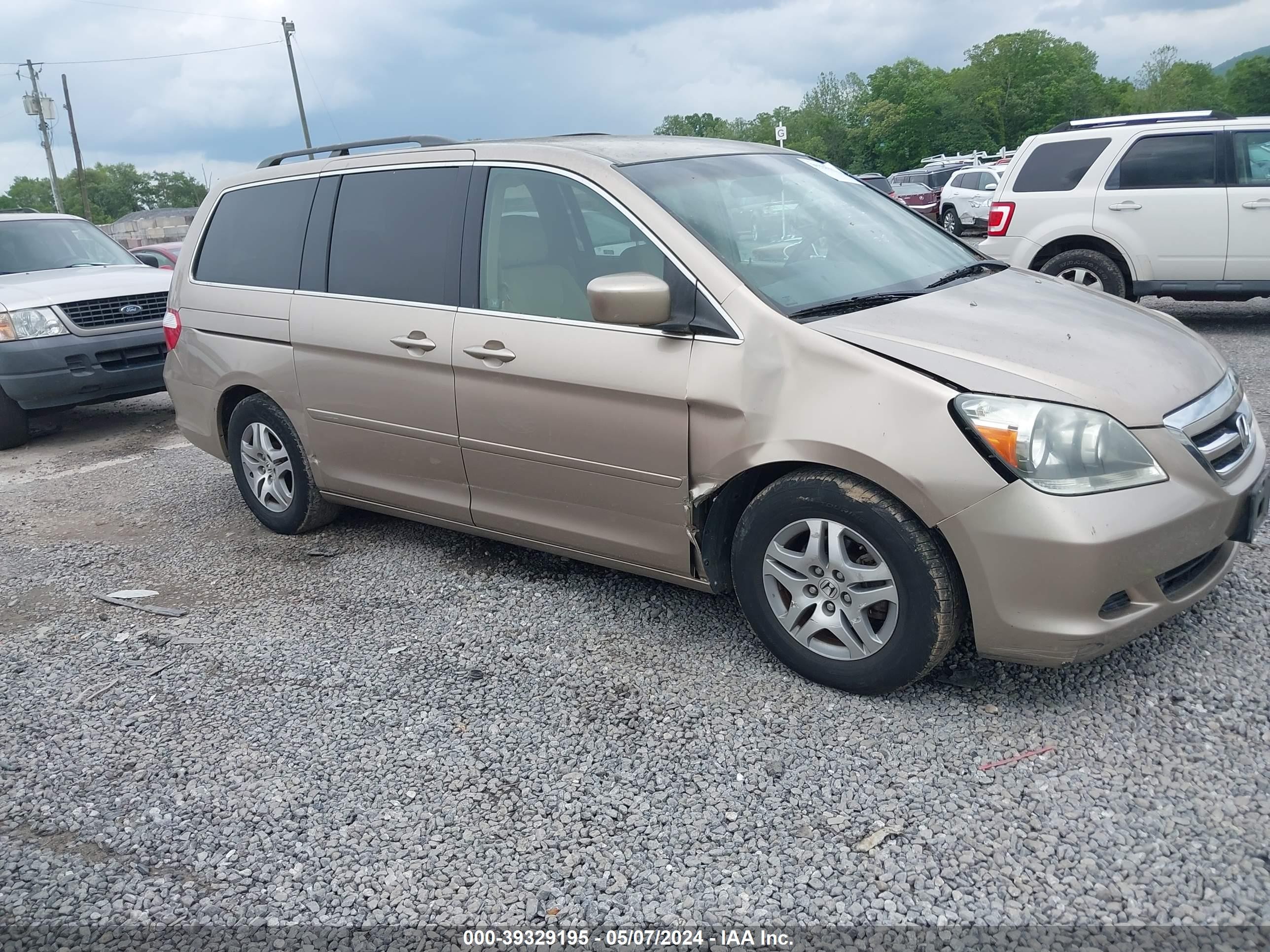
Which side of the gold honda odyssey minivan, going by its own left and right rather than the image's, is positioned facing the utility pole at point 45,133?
back

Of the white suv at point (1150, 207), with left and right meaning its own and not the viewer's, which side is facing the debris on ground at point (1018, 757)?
right

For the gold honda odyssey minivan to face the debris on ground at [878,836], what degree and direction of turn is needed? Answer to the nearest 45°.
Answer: approximately 45° to its right

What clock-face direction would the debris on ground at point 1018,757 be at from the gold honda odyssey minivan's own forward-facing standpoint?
The debris on ground is roughly at 12 o'clock from the gold honda odyssey minivan.

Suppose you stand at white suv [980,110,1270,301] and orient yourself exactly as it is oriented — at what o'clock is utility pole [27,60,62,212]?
The utility pole is roughly at 7 o'clock from the white suv.

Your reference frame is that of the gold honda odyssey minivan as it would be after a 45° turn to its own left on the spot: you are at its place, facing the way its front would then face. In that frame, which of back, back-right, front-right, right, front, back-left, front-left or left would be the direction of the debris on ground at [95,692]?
back

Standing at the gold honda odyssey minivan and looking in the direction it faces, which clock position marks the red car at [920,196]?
The red car is roughly at 8 o'clock from the gold honda odyssey minivan.

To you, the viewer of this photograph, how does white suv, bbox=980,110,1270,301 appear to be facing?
facing to the right of the viewer

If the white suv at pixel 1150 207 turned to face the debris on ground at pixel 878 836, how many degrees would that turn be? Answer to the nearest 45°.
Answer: approximately 90° to its right

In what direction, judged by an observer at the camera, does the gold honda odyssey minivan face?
facing the viewer and to the right of the viewer

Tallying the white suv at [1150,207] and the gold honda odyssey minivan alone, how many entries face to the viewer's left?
0
